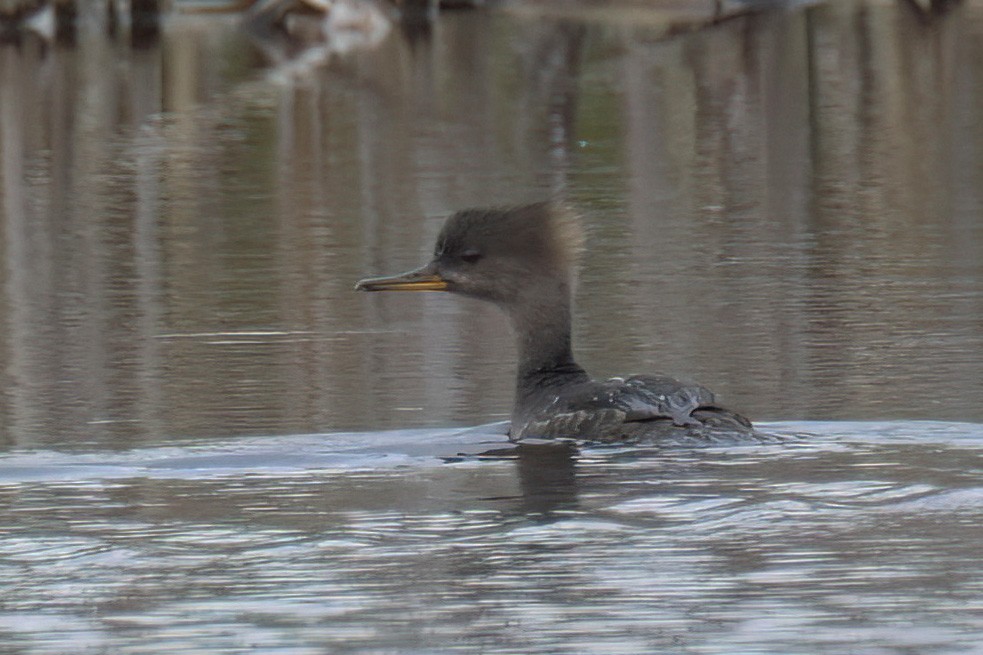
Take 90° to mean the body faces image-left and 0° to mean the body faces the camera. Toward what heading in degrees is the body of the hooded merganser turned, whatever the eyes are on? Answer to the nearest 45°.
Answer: approximately 90°
